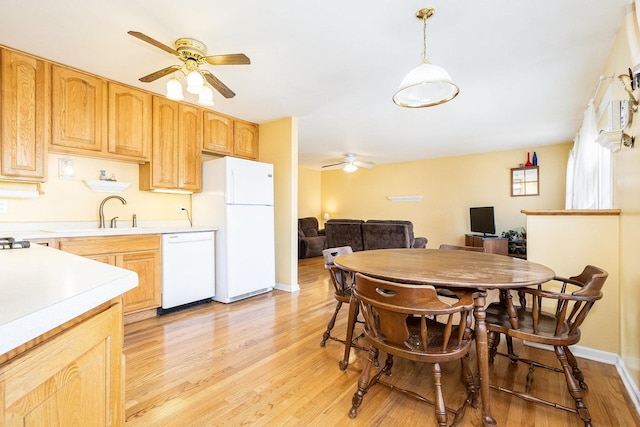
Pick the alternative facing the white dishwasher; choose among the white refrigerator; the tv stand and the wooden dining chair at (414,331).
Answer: the tv stand

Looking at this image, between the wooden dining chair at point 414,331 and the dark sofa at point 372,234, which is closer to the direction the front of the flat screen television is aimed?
the dark sofa

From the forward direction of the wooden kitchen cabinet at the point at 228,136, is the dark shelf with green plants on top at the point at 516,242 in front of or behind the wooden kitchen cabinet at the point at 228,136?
in front

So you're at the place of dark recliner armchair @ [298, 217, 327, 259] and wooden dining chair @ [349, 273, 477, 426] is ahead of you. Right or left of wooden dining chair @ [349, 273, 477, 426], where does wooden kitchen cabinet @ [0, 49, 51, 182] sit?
right

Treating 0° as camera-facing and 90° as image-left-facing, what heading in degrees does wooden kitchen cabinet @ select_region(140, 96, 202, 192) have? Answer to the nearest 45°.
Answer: approximately 315°

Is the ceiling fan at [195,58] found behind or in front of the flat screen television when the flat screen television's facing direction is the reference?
in front

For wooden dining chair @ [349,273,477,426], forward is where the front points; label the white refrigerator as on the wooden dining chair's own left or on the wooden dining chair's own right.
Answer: on the wooden dining chair's own left

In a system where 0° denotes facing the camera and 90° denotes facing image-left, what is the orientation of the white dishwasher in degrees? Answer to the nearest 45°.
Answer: approximately 315°

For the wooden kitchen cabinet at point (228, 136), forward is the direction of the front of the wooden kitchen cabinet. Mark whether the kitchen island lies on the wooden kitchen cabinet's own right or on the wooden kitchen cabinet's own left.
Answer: on the wooden kitchen cabinet's own right
